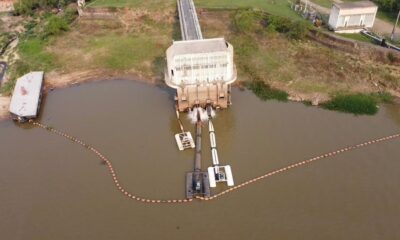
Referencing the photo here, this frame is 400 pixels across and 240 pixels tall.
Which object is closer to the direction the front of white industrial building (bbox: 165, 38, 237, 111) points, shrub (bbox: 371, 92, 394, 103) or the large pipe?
the large pipe

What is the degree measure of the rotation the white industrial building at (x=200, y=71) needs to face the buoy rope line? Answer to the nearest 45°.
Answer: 0° — it already faces it

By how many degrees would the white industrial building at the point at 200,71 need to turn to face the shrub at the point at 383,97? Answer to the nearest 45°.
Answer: approximately 90° to its left

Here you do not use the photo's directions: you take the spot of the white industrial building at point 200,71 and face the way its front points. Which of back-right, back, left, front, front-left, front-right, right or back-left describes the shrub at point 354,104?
left

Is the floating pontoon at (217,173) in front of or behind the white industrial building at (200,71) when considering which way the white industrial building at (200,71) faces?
in front

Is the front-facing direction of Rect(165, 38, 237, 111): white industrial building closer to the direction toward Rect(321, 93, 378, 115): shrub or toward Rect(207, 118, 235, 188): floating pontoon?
the floating pontoon

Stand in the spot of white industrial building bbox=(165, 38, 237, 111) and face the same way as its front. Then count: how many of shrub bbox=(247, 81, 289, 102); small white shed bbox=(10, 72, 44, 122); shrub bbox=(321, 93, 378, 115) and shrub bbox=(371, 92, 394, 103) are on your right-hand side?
1

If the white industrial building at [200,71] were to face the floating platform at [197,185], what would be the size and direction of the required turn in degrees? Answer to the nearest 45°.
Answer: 0° — it already faces it

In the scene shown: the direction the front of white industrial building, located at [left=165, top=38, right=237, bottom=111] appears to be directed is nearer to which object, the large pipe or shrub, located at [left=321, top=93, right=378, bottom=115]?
the large pipe

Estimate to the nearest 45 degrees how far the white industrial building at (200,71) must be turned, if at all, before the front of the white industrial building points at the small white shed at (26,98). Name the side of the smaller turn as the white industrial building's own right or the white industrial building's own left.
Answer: approximately 90° to the white industrial building's own right

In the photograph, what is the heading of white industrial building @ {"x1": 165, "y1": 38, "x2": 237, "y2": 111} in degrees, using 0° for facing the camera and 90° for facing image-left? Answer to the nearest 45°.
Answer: approximately 0°

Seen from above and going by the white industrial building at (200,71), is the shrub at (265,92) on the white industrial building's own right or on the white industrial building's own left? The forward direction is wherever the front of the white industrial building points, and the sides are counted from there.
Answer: on the white industrial building's own left

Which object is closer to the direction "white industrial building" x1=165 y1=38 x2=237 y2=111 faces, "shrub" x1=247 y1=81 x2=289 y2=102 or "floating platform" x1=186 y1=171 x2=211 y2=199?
the floating platform

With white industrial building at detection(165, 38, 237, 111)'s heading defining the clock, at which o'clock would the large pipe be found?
The large pipe is roughly at 12 o'clock from the white industrial building.

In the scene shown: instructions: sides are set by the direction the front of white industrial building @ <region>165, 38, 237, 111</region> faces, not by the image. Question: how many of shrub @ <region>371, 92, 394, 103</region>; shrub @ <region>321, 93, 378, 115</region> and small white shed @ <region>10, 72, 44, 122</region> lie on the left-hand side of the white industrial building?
2
